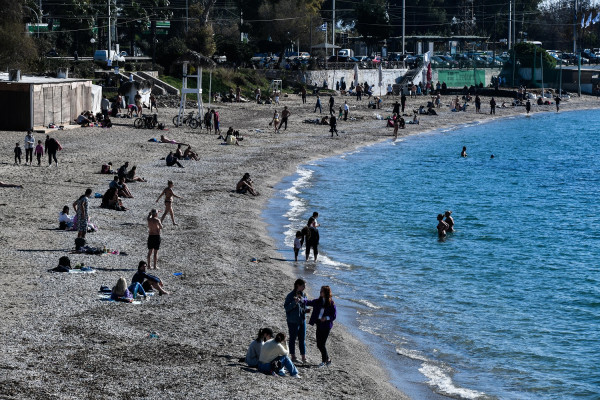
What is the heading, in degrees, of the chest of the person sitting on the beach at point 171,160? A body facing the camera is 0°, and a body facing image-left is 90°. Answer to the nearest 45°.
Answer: approximately 270°

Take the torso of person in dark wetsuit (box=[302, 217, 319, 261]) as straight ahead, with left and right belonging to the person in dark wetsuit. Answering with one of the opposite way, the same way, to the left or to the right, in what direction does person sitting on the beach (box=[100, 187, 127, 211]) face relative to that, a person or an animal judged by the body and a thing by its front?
to the right

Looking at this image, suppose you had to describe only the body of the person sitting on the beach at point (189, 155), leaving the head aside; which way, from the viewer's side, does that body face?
to the viewer's right

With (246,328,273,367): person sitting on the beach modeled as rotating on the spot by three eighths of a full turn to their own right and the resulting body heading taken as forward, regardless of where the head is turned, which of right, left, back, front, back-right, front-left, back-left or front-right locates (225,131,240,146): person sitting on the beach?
back-right

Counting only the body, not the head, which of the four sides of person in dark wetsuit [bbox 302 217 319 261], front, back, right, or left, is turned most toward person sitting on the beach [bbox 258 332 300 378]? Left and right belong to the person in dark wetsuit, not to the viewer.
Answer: back

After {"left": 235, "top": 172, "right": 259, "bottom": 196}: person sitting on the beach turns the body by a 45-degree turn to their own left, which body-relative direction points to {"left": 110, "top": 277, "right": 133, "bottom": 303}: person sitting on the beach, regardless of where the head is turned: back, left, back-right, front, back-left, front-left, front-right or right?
back-right

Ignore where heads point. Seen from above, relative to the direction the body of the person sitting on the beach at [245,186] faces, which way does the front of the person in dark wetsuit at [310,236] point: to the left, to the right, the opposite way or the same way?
to the left

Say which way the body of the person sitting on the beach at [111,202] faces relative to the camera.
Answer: to the viewer's right

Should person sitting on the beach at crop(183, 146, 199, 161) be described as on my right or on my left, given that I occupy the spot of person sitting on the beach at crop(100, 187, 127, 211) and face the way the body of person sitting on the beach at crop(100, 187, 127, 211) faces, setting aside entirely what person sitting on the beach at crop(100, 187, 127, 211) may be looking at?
on my left
